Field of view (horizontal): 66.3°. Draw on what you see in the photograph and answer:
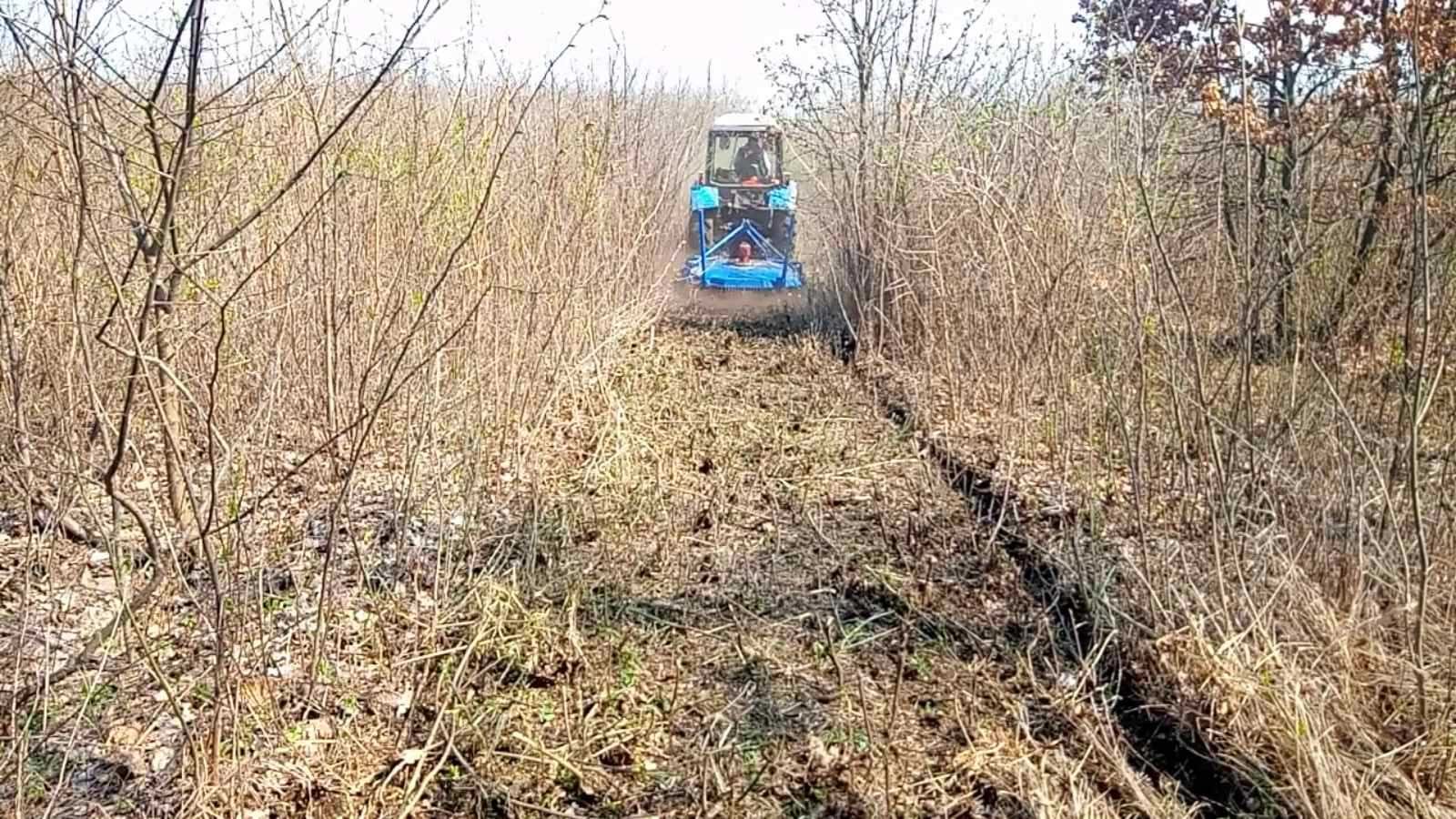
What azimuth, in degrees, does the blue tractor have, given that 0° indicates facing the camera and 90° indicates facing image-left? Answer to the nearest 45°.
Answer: approximately 180°

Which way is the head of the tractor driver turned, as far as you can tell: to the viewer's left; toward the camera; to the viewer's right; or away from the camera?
away from the camera
